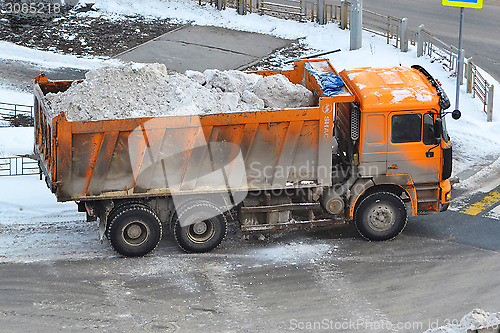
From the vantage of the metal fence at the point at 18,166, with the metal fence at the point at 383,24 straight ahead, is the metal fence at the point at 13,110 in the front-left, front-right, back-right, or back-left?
front-left

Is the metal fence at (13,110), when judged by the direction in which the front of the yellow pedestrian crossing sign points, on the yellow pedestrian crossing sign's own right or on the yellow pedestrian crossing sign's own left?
on the yellow pedestrian crossing sign's own right

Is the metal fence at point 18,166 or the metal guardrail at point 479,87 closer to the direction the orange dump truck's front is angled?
the metal guardrail

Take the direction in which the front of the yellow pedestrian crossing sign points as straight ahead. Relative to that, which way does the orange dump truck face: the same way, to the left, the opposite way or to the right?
to the left

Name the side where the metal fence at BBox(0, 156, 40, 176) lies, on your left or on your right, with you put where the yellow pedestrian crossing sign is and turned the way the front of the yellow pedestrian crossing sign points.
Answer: on your right

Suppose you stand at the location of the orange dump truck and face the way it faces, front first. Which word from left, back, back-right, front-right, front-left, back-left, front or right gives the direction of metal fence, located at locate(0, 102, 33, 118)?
back-left

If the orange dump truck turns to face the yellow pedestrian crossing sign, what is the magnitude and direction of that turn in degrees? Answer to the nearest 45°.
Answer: approximately 45° to its left

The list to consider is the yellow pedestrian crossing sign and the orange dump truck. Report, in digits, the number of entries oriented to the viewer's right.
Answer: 1

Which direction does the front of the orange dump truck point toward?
to the viewer's right

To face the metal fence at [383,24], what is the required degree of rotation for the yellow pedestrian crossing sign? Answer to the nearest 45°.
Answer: approximately 180°

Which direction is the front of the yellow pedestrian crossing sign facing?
toward the camera

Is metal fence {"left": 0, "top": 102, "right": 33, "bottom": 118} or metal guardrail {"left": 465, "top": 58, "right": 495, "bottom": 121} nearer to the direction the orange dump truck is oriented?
the metal guardrail

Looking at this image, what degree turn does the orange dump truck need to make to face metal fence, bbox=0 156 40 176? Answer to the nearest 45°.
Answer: approximately 135° to its left
